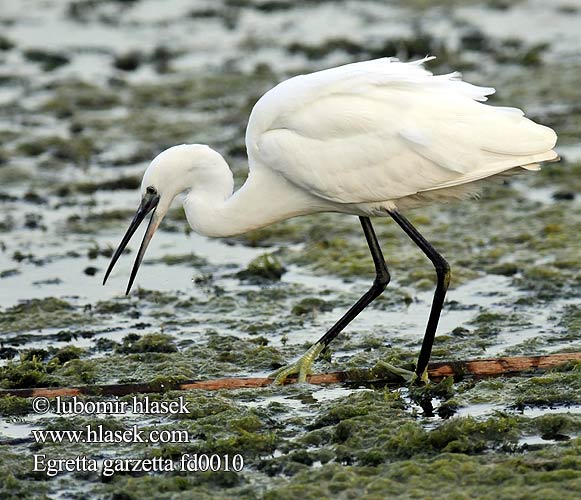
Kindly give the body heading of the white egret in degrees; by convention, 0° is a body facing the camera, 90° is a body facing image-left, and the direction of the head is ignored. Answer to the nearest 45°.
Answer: approximately 90°
